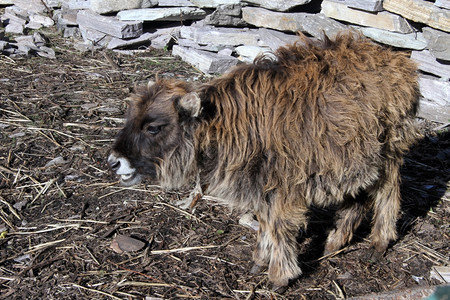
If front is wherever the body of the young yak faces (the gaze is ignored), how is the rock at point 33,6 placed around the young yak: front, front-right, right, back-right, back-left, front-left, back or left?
right

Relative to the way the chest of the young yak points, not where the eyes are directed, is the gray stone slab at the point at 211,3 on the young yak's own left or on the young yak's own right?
on the young yak's own right

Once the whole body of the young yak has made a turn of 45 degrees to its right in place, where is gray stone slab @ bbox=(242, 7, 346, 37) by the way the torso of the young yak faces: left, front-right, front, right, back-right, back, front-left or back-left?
right

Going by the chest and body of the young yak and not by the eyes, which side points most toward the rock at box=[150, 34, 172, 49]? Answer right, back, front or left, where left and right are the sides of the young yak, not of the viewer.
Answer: right

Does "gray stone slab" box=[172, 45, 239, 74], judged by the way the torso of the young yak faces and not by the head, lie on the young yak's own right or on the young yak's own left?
on the young yak's own right

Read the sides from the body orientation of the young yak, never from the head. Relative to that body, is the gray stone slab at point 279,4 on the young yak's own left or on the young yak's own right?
on the young yak's own right

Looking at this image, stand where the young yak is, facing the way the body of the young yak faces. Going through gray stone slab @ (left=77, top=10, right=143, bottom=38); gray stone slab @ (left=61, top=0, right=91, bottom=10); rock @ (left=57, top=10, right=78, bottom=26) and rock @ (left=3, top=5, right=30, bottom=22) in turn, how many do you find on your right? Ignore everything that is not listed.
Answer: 4

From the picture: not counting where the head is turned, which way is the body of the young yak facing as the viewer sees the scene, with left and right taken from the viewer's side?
facing the viewer and to the left of the viewer

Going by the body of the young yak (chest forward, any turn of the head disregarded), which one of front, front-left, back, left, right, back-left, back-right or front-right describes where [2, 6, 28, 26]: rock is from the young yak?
right

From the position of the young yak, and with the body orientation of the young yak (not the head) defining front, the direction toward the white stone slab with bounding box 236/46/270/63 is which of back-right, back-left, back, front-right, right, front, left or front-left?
back-right

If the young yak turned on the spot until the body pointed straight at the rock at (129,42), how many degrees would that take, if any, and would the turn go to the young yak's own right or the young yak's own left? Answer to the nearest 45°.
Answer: approximately 90° to the young yak's own right

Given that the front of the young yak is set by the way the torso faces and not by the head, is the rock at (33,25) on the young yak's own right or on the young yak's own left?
on the young yak's own right

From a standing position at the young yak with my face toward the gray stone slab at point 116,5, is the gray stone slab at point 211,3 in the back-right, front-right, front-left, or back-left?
front-right

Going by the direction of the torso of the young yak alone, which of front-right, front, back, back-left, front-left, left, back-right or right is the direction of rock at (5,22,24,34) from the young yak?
right

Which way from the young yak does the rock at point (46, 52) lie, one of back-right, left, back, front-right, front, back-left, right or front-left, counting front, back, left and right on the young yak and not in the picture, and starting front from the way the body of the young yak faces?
right
